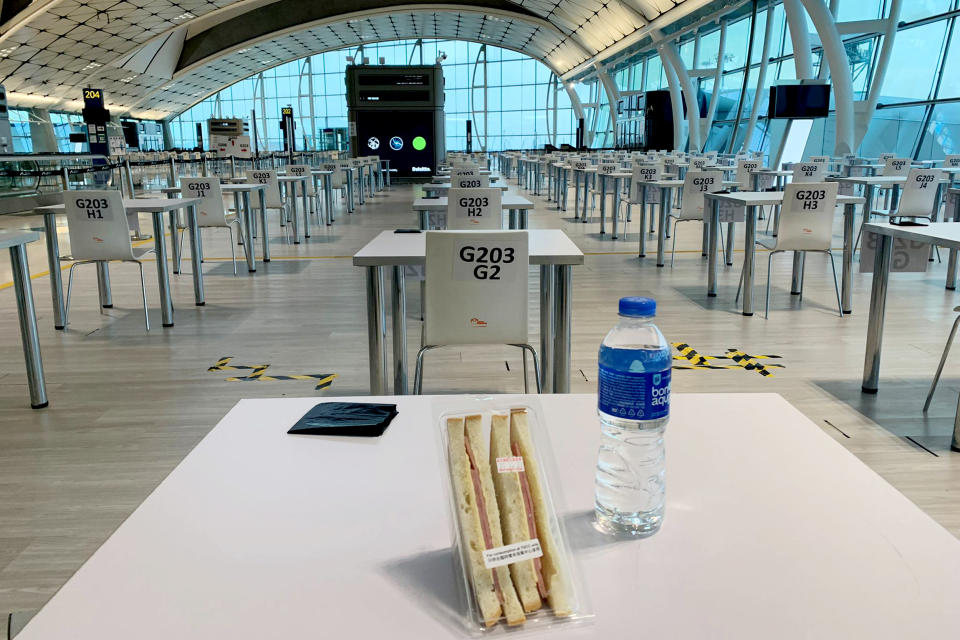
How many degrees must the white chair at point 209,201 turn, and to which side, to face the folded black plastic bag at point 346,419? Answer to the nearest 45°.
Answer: approximately 135° to its right

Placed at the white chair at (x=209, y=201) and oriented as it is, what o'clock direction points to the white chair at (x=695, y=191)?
the white chair at (x=695, y=191) is roughly at 2 o'clock from the white chair at (x=209, y=201).

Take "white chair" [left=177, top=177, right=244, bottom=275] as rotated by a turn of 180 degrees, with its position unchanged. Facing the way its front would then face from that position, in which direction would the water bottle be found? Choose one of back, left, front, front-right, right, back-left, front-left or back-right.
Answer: front-left

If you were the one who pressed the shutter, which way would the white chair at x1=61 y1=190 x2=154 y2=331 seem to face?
facing away from the viewer and to the right of the viewer

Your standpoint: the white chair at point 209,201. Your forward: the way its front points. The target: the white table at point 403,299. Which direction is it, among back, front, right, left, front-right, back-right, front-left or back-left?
back-right

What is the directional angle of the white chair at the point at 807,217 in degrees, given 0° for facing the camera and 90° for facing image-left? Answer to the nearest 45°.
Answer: approximately 135°

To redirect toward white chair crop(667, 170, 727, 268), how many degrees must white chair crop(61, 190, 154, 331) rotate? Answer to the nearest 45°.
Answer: approximately 45° to its right

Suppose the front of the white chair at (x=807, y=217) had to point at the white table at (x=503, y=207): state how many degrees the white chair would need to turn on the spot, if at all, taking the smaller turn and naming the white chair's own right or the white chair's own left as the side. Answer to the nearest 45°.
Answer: approximately 45° to the white chair's own left

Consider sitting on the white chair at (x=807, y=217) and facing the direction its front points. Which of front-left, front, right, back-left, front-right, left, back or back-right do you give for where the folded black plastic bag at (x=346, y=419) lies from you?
back-left

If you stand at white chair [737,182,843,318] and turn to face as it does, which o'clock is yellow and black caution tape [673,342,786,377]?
The yellow and black caution tape is roughly at 8 o'clock from the white chair.

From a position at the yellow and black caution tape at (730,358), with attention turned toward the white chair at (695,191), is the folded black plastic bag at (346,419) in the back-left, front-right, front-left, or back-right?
back-left

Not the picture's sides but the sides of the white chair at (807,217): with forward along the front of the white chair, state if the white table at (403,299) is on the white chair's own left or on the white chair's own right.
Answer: on the white chair's own left

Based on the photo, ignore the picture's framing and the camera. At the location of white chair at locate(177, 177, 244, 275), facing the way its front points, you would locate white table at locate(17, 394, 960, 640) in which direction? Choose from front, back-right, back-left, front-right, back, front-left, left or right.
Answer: back-right

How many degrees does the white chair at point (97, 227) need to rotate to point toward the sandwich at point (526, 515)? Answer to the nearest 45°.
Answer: approximately 135° to its right

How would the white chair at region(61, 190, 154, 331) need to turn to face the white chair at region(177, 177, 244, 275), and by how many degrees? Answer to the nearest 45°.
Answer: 0° — it already faces it

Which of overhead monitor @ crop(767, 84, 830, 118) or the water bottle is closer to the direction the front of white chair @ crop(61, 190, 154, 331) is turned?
the overhead monitor

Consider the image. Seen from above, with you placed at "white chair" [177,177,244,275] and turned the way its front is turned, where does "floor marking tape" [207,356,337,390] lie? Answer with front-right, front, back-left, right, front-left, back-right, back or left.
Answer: back-right

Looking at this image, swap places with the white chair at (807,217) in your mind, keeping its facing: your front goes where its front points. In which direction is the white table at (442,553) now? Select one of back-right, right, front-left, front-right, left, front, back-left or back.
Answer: back-left

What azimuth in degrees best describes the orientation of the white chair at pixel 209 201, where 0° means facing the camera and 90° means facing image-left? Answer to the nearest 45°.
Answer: approximately 225°
